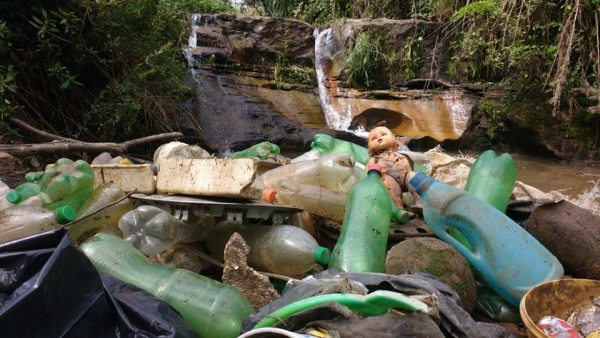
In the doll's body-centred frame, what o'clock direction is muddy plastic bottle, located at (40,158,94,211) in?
The muddy plastic bottle is roughly at 2 o'clock from the doll.

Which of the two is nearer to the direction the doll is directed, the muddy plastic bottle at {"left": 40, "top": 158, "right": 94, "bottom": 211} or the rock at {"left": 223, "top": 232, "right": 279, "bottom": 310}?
the rock

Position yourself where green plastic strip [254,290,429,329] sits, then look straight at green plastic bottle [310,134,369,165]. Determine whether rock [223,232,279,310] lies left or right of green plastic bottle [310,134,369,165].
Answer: left

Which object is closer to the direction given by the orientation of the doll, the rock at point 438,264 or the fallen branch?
the rock

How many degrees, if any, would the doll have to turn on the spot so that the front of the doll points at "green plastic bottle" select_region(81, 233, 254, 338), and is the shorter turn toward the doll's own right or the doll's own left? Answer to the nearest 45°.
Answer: approximately 45° to the doll's own right

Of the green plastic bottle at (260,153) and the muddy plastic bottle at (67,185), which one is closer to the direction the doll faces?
the muddy plastic bottle

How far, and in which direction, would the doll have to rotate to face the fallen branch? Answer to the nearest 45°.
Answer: approximately 90° to its right

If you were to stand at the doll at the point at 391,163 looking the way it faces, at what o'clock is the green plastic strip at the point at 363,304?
The green plastic strip is roughly at 12 o'clock from the doll.

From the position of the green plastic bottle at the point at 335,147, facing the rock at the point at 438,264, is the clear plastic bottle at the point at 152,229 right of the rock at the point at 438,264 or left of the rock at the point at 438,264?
right

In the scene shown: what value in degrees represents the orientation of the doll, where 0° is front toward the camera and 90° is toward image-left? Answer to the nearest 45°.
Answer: approximately 0°

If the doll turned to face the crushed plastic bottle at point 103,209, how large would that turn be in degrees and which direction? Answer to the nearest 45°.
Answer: approximately 45° to its right

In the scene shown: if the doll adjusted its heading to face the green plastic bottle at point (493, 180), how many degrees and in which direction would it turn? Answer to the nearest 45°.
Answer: approximately 45° to its left

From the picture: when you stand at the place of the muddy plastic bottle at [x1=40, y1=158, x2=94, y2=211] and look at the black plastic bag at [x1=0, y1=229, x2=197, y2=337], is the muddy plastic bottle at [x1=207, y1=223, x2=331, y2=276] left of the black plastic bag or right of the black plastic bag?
left
